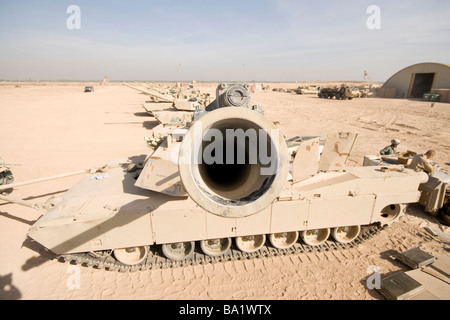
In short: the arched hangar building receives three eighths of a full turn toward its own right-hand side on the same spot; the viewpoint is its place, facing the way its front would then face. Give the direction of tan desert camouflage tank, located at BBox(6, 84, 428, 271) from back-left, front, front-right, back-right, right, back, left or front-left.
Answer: back-left

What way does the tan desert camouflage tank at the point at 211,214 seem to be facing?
to the viewer's left

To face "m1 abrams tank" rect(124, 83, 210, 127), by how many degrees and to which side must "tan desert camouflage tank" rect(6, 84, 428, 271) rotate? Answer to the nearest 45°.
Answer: approximately 90° to its right

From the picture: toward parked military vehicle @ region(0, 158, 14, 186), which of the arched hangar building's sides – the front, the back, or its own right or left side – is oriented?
front

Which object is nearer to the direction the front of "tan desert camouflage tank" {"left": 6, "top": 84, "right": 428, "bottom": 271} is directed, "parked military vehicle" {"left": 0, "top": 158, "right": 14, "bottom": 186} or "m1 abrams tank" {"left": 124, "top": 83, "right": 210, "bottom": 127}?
the parked military vehicle

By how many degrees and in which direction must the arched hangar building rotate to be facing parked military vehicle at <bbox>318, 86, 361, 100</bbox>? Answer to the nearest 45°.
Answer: approximately 45° to its right

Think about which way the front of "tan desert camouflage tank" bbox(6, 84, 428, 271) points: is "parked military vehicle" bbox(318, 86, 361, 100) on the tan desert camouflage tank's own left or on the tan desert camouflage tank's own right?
on the tan desert camouflage tank's own right

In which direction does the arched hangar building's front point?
toward the camera
